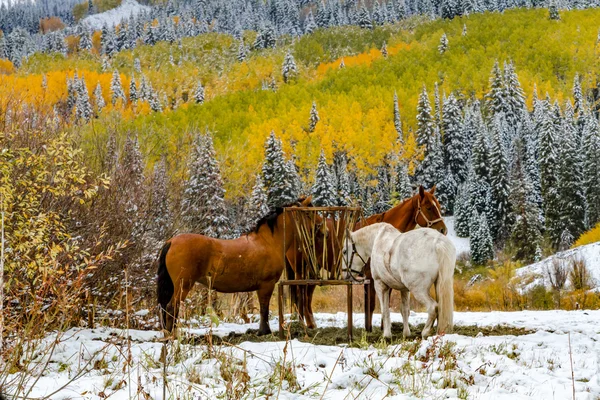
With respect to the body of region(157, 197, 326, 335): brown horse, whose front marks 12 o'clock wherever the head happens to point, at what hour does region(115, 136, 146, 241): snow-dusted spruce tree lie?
The snow-dusted spruce tree is roughly at 8 o'clock from the brown horse.

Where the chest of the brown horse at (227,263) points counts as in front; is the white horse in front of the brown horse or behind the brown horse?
in front

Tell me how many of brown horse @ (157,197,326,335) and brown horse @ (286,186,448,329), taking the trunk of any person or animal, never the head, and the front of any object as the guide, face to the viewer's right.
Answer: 2

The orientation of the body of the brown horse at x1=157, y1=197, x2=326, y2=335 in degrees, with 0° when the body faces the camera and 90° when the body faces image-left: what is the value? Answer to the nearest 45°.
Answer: approximately 270°

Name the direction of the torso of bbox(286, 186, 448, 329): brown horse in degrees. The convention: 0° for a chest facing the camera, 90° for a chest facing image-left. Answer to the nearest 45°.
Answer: approximately 270°

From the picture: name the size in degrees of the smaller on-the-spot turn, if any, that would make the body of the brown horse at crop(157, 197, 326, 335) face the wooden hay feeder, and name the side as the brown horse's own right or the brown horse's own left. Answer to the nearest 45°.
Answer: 0° — it already faces it

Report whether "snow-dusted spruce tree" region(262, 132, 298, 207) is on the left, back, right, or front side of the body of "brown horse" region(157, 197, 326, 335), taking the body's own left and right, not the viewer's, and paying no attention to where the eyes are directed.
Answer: left

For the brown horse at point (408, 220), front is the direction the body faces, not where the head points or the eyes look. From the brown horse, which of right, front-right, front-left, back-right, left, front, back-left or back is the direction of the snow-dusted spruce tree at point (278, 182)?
left

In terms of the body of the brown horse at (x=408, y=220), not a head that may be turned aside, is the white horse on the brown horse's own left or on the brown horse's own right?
on the brown horse's own right

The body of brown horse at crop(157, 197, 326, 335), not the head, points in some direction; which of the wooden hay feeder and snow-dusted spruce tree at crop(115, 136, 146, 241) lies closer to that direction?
the wooden hay feeder

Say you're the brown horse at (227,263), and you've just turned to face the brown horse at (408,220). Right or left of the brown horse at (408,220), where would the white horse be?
right
